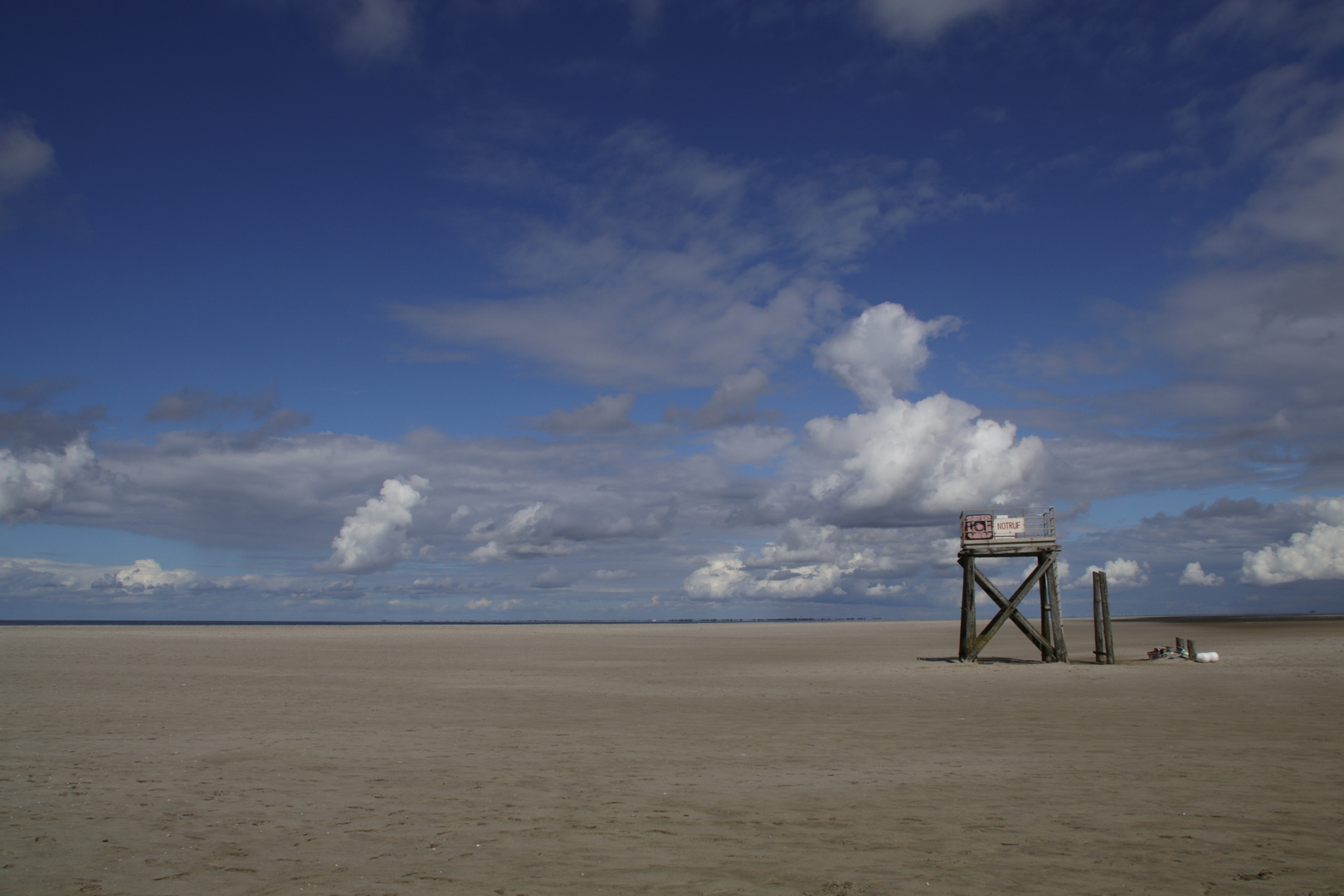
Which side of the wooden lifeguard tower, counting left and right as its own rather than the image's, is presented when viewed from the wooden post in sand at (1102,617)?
left

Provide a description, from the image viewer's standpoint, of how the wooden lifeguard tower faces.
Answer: facing the viewer

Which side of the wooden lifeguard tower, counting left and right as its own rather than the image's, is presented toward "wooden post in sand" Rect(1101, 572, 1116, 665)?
left
